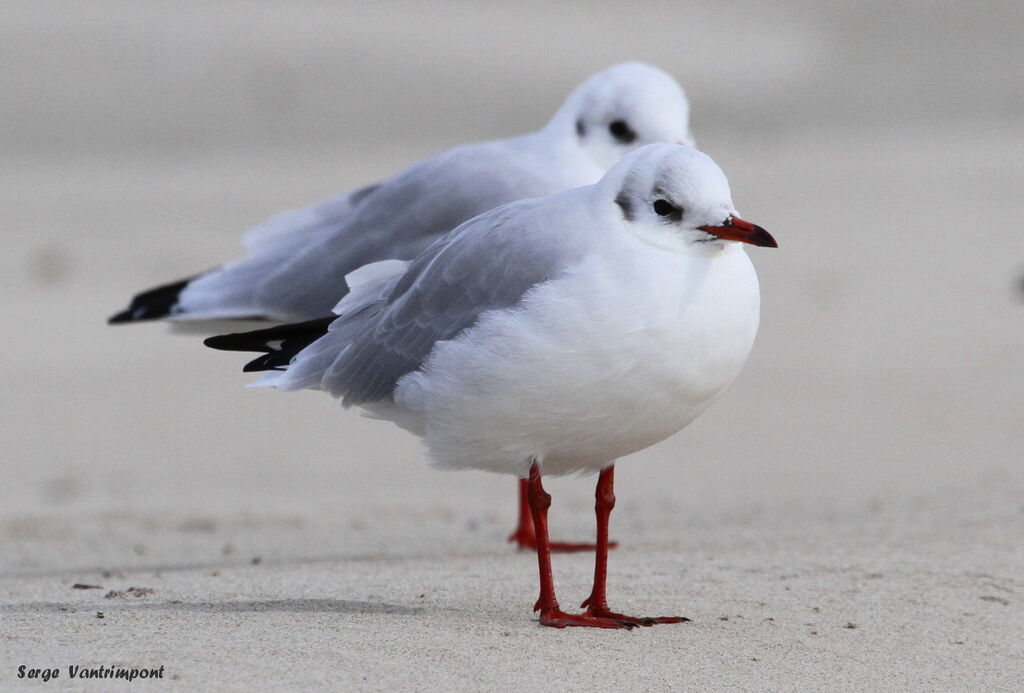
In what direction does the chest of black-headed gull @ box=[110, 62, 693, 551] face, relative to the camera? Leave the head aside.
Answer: to the viewer's right

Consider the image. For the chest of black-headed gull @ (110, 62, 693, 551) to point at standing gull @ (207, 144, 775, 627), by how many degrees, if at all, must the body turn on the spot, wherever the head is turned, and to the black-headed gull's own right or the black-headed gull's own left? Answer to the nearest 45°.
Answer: approximately 90° to the black-headed gull's own right
